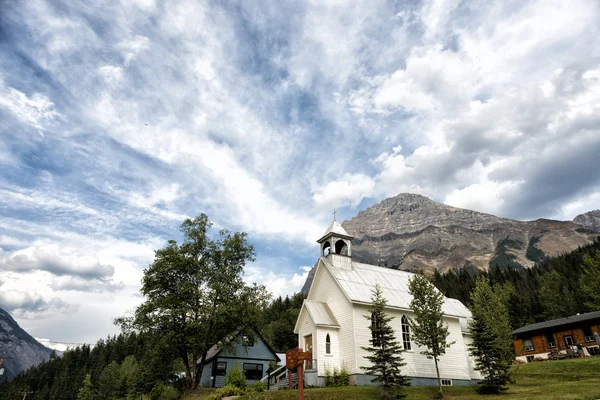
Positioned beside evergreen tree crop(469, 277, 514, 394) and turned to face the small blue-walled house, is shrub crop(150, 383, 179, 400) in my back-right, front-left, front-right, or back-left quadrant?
front-left

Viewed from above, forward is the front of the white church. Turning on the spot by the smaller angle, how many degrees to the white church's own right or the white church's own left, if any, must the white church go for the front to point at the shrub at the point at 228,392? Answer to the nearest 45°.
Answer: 0° — it already faces it

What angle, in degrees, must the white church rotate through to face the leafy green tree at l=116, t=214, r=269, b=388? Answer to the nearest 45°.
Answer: approximately 45° to its right

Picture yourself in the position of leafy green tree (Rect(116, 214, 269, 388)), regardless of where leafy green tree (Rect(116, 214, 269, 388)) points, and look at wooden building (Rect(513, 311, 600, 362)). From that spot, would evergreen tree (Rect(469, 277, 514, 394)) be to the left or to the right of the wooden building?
right

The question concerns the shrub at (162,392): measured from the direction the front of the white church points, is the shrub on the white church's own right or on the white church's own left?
on the white church's own right

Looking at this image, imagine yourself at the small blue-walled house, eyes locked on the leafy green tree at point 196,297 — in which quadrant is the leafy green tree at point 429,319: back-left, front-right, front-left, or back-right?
front-left

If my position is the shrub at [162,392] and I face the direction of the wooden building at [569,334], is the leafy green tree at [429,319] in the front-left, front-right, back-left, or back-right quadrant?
front-right

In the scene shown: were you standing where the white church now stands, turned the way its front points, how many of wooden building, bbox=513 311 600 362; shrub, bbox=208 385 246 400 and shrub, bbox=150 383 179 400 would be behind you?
1

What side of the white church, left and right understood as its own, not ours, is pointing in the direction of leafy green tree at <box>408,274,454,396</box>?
left

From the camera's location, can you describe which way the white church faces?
facing the viewer and to the left of the viewer

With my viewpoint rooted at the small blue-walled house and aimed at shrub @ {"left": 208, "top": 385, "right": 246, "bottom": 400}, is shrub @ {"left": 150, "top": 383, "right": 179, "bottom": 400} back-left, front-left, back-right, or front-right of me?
front-right

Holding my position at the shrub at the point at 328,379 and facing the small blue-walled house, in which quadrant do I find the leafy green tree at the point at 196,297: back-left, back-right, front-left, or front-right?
front-left

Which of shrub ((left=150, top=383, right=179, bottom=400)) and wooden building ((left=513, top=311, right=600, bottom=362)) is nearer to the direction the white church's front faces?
the shrub

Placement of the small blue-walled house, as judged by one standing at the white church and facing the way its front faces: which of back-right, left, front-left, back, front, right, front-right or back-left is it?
right

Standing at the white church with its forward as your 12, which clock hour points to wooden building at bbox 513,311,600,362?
The wooden building is roughly at 6 o'clock from the white church.
